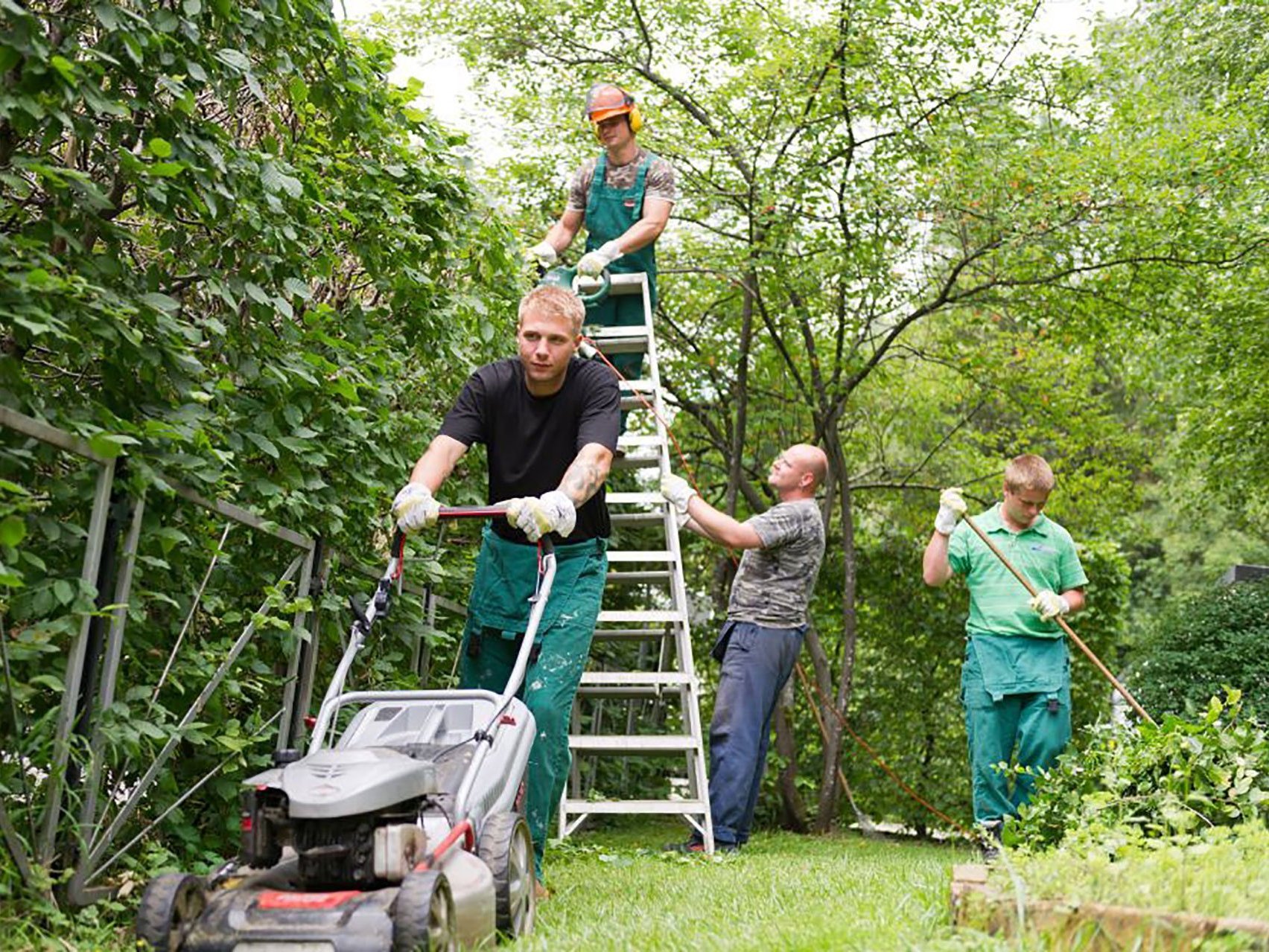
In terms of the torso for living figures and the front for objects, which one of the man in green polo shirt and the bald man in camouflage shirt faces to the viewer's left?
the bald man in camouflage shirt

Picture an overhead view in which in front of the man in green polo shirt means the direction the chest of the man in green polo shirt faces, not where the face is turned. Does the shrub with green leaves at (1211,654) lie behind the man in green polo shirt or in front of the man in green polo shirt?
behind

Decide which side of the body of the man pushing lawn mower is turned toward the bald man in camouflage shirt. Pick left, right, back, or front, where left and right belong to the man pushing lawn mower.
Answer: back

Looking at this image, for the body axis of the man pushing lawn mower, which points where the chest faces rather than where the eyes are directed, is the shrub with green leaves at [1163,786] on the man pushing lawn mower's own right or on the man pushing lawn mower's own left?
on the man pushing lawn mower's own left

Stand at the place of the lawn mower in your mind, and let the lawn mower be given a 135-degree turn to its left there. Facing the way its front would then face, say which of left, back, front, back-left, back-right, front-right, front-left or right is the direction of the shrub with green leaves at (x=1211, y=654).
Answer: front-left

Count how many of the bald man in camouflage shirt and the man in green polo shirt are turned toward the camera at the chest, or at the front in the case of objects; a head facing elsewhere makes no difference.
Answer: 1

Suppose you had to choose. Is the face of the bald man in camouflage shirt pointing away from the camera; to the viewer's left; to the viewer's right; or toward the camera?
to the viewer's left

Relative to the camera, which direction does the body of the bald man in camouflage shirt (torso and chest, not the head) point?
to the viewer's left
